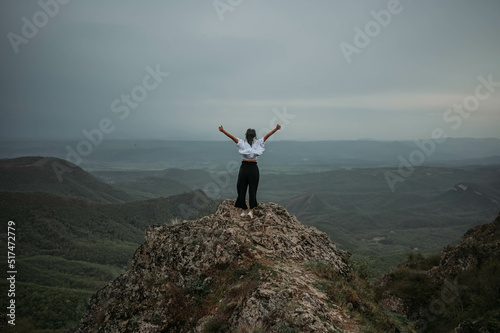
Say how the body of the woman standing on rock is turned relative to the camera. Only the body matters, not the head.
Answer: away from the camera
